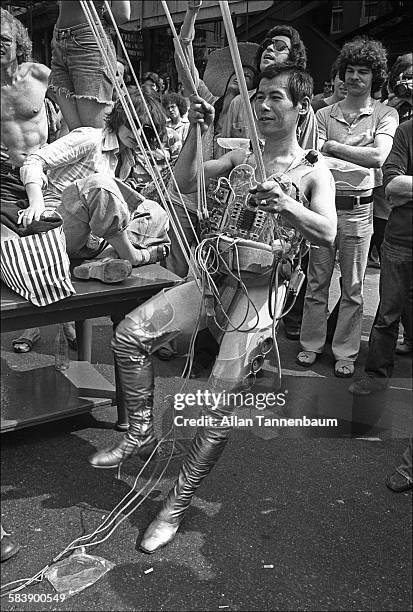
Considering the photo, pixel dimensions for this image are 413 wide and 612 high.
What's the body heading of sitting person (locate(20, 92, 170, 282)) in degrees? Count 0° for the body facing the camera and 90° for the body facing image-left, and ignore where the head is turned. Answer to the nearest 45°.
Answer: approximately 315°

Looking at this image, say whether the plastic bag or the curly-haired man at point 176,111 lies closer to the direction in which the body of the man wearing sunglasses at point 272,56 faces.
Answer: the plastic bag

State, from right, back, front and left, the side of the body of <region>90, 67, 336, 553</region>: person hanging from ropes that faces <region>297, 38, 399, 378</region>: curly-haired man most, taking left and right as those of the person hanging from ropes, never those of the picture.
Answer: back

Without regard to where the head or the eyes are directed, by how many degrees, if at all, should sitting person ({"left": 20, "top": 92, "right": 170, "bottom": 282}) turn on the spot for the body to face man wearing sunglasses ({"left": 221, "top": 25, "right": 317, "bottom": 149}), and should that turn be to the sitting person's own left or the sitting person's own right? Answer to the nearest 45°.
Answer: approximately 90° to the sitting person's own left

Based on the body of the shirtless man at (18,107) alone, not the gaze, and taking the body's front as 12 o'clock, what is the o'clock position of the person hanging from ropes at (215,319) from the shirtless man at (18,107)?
the person hanging from ropes at (215,319) is roughly at 10 o'clock from the shirtless man at (18,107).

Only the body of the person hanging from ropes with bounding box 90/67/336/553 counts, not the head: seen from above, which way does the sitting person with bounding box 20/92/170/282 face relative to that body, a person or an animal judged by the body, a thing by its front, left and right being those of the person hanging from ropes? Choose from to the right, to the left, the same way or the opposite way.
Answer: to the left

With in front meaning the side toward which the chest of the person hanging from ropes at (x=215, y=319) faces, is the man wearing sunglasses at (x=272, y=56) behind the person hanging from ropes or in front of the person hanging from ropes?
behind

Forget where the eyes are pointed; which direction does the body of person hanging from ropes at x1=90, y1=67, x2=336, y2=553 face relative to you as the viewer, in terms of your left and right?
facing the viewer and to the left of the viewer

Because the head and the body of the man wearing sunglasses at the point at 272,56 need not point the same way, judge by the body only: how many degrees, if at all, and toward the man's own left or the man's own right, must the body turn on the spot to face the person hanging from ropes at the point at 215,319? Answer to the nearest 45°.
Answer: approximately 45° to the man's own left
